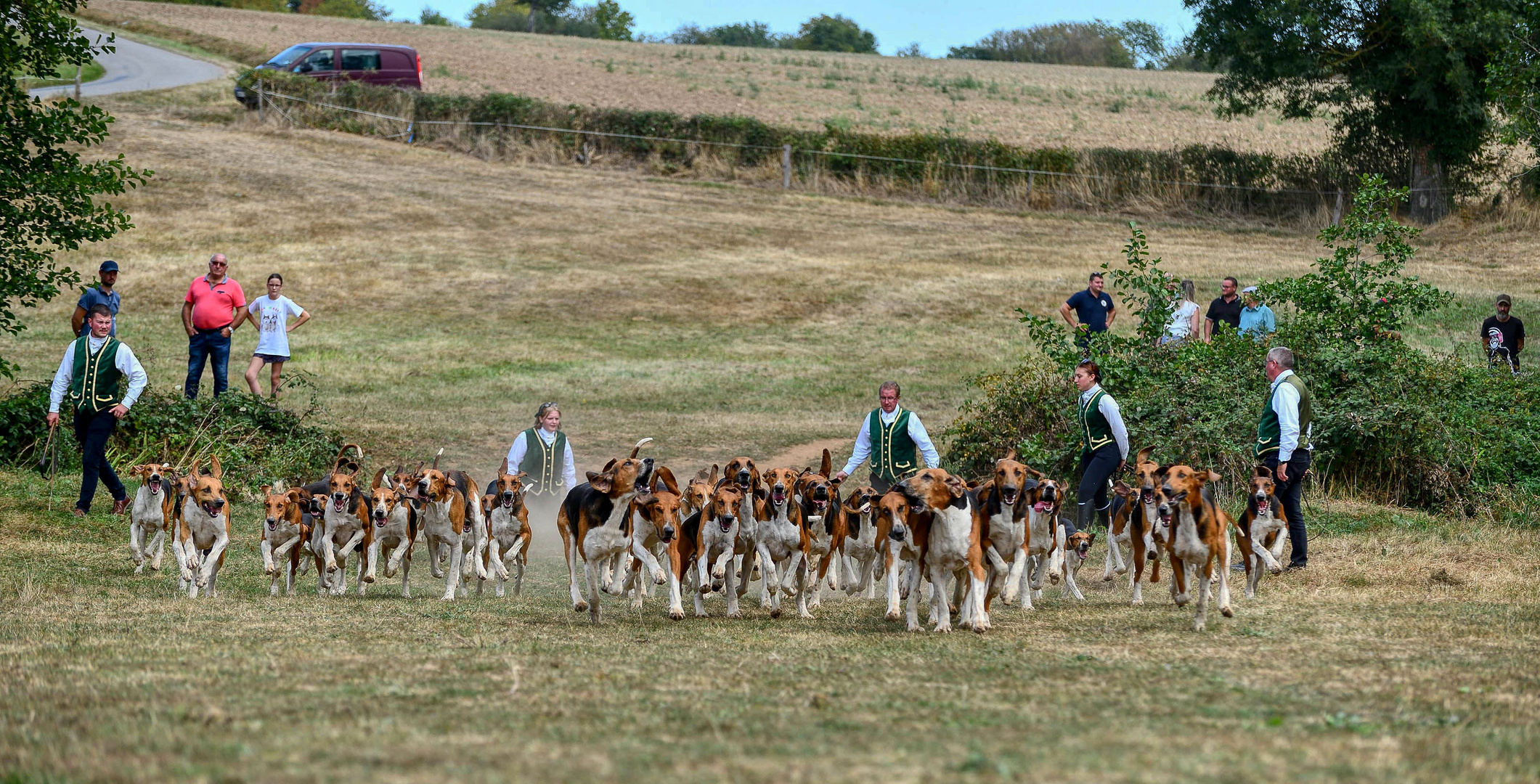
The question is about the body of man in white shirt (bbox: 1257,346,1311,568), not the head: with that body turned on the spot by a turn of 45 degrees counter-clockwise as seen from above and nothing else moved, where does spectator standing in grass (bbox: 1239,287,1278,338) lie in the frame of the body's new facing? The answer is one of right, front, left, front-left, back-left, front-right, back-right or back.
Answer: back-right

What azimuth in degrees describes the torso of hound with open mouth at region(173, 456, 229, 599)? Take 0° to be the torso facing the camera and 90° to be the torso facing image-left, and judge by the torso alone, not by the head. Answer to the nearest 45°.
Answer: approximately 0°

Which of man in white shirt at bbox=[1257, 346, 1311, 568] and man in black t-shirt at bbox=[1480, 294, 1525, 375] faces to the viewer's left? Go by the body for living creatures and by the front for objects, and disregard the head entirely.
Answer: the man in white shirt

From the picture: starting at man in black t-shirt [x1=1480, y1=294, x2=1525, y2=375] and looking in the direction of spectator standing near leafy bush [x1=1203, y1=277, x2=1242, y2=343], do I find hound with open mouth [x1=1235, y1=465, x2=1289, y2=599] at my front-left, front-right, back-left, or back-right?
front-left

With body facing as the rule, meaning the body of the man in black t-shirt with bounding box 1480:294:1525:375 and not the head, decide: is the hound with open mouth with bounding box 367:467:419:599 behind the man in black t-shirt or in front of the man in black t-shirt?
in front

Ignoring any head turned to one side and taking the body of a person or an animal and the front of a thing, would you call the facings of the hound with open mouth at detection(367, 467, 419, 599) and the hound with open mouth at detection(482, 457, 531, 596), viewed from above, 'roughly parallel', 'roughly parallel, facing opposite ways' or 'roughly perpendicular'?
roughly parallel

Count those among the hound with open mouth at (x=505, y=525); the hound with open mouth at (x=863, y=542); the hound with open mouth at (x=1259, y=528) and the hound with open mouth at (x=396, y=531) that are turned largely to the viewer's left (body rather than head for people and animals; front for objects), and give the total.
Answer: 0

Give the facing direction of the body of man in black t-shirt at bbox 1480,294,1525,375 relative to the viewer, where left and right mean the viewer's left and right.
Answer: facing the viewer

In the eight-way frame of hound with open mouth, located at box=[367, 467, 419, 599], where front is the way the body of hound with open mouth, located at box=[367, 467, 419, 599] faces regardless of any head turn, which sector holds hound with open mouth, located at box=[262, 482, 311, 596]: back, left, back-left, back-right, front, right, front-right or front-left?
right

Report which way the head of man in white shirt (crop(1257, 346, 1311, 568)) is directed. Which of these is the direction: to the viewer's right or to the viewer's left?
to the viewer's left

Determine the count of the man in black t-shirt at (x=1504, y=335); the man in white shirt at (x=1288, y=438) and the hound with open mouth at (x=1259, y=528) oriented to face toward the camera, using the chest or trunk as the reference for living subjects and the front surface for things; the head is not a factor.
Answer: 2

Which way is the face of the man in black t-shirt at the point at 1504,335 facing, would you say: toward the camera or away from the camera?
toward the camera

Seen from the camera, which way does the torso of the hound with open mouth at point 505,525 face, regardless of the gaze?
toward the camera

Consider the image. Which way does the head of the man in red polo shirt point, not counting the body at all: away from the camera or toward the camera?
toward the camera

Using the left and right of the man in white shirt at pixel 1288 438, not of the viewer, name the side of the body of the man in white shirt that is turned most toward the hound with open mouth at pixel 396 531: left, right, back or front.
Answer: front

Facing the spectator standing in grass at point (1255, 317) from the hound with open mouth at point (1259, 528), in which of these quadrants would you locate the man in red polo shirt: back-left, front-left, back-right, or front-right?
front-left

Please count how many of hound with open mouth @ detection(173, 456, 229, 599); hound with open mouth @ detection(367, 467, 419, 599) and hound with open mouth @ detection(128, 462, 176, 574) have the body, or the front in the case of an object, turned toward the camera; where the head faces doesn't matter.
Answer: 3

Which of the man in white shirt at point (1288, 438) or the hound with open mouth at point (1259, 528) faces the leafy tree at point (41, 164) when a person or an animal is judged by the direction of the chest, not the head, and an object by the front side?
the man in white shirt

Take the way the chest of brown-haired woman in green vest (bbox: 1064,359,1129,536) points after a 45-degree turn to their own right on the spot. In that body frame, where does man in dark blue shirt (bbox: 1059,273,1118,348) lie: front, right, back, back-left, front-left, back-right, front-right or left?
right

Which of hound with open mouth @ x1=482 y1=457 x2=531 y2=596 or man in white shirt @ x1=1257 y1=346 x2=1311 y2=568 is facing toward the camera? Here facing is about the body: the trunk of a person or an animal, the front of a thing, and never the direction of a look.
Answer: the hound with open mouth
